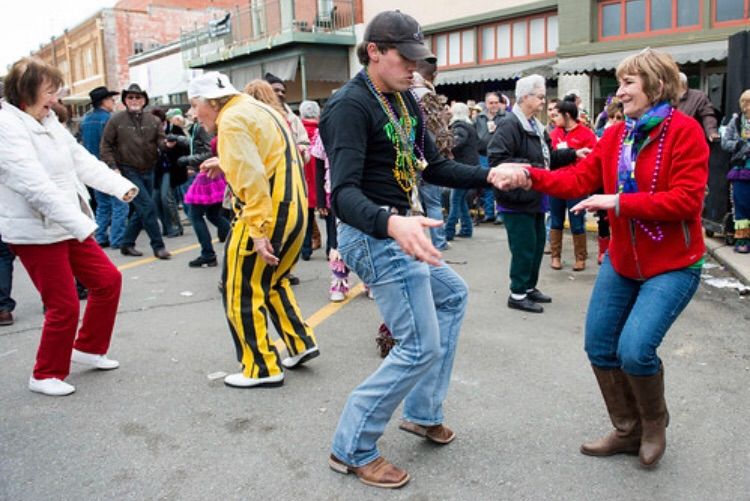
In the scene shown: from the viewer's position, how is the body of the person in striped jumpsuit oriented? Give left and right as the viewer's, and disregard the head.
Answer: facing to the left of the viewer

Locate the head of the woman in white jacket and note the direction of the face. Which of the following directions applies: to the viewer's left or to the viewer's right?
to the viewer's right

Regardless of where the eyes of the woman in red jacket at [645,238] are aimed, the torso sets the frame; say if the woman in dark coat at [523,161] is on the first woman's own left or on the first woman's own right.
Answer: on the first woman's own right

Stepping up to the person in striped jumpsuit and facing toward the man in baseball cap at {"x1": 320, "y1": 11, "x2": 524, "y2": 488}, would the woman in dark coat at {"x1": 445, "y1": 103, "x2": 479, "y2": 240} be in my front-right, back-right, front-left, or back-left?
back-left

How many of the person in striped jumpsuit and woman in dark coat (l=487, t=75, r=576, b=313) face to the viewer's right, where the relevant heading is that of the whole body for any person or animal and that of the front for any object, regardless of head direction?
1

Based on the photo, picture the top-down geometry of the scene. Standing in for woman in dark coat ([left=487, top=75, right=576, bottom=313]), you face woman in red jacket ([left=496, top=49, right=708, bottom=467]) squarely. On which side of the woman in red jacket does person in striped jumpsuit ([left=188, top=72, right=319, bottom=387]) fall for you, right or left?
right

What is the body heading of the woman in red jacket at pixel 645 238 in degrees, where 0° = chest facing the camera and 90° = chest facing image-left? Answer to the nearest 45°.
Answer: approximately 45°

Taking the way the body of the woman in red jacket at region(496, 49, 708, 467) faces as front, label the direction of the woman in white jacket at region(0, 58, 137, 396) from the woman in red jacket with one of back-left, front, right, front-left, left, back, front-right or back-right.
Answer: front-right

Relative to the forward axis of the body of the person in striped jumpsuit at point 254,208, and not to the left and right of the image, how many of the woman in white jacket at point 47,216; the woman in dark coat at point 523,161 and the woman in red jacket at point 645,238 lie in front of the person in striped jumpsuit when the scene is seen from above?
1

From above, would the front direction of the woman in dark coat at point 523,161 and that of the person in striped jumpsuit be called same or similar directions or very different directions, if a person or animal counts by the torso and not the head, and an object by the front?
very different directions

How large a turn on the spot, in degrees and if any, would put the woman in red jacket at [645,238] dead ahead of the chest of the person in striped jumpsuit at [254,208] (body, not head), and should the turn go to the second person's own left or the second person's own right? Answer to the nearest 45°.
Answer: approximately 135° to the second person's own left

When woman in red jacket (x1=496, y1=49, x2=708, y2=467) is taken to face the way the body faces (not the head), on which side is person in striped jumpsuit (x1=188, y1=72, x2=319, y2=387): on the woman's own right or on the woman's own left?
on the woman's own right

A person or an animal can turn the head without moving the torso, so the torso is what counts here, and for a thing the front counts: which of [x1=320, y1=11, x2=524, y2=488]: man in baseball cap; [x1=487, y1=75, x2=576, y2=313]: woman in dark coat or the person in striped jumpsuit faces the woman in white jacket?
the person in striped jumpsuit

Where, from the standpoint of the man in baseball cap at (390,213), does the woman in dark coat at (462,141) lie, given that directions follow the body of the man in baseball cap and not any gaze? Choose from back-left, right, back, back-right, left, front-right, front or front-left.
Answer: back-left
